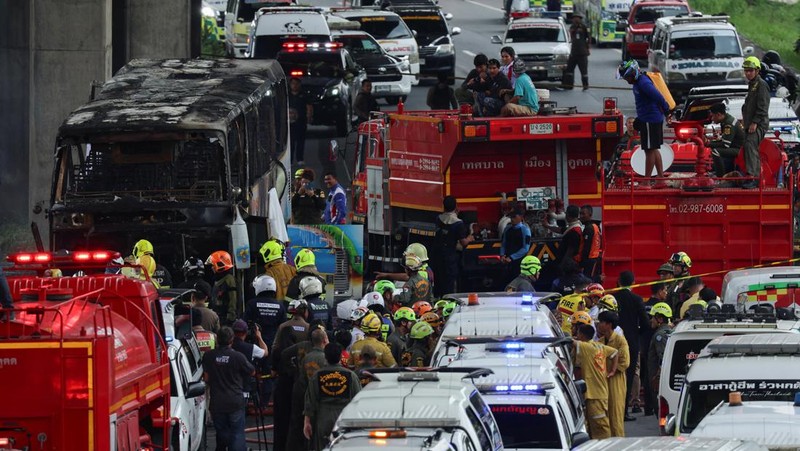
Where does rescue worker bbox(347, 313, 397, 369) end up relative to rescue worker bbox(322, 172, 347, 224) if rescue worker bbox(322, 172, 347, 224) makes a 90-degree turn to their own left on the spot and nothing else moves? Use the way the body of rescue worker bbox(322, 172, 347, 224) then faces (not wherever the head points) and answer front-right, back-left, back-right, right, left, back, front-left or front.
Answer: front-right

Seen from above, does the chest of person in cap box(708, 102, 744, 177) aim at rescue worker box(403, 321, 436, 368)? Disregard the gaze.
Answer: no

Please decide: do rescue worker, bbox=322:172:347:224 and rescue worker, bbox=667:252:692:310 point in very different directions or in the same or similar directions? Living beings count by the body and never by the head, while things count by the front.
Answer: same or similar directions

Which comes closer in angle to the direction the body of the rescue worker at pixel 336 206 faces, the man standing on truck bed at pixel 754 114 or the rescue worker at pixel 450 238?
the rescue worker

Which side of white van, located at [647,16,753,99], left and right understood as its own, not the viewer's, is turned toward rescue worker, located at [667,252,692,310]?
front

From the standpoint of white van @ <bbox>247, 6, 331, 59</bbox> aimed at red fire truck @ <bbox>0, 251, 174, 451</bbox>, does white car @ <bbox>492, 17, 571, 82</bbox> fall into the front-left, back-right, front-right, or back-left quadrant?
back-left

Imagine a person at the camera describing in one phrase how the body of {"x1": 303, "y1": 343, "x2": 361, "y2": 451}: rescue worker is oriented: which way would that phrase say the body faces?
away from the camera

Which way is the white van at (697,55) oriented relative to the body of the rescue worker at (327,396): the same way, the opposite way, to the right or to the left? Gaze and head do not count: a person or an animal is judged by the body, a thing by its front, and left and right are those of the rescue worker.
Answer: the opposite way

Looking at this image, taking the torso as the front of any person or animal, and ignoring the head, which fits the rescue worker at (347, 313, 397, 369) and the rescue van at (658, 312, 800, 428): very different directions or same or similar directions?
same or similar directions

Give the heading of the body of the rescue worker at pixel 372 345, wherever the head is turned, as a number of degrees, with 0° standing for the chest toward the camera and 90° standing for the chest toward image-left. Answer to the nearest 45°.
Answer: approximately 180°

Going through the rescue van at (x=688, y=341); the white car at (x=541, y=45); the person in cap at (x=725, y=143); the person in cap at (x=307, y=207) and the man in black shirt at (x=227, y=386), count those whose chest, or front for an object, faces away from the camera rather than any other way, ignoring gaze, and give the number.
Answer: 2

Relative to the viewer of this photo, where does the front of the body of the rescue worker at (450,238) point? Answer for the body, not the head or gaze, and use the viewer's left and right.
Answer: facing away from the viewer

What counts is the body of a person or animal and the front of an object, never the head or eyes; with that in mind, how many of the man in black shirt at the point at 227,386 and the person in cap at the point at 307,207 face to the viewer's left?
0

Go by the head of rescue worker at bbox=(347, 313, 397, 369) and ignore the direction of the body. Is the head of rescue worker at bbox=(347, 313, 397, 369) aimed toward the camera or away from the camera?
away from the camera

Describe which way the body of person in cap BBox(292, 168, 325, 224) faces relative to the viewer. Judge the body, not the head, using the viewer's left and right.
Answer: facing the viewer

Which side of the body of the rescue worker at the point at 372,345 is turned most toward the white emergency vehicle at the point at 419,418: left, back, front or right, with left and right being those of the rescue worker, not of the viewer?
back

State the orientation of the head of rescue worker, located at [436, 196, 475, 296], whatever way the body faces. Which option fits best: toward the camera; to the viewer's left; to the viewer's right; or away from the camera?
away from the camera
